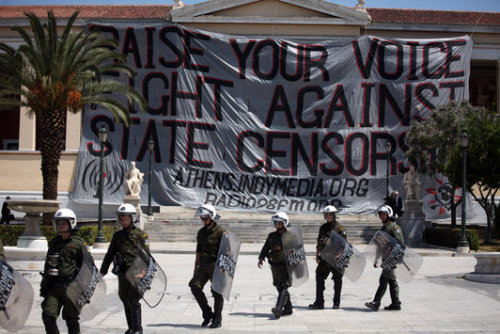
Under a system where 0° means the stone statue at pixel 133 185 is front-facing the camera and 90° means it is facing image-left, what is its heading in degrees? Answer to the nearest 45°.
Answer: approximately 0°

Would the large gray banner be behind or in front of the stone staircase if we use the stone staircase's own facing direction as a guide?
behind

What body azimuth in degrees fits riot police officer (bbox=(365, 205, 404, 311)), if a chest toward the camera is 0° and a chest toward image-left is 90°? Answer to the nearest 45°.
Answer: approximately 45°

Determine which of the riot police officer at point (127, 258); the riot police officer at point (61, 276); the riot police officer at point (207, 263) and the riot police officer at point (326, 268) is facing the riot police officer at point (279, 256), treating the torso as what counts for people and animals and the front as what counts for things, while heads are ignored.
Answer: the riot police officer at point (326, 268)

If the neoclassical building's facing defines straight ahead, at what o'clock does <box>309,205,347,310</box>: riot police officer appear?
The riot police officer is roughly at 12 o'clock from the neoclassical building.

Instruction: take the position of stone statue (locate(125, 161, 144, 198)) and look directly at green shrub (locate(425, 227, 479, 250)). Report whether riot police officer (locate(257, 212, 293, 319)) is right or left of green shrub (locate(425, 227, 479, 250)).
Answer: right

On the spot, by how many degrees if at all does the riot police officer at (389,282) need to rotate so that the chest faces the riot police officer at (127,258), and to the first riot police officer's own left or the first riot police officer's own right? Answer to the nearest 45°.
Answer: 0° — they already face them

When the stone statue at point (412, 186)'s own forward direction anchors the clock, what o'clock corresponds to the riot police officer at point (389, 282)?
The riot police officer is roughly at 12 o'clock from the stone statue.
